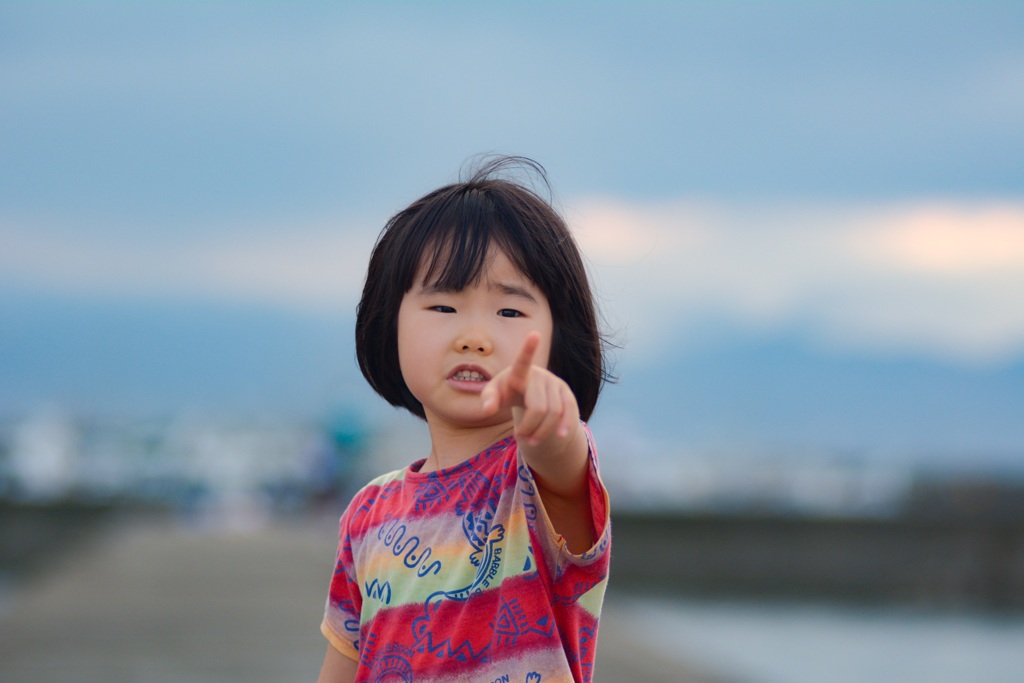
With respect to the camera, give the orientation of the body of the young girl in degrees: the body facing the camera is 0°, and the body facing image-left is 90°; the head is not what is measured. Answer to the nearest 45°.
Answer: approximately 0°
